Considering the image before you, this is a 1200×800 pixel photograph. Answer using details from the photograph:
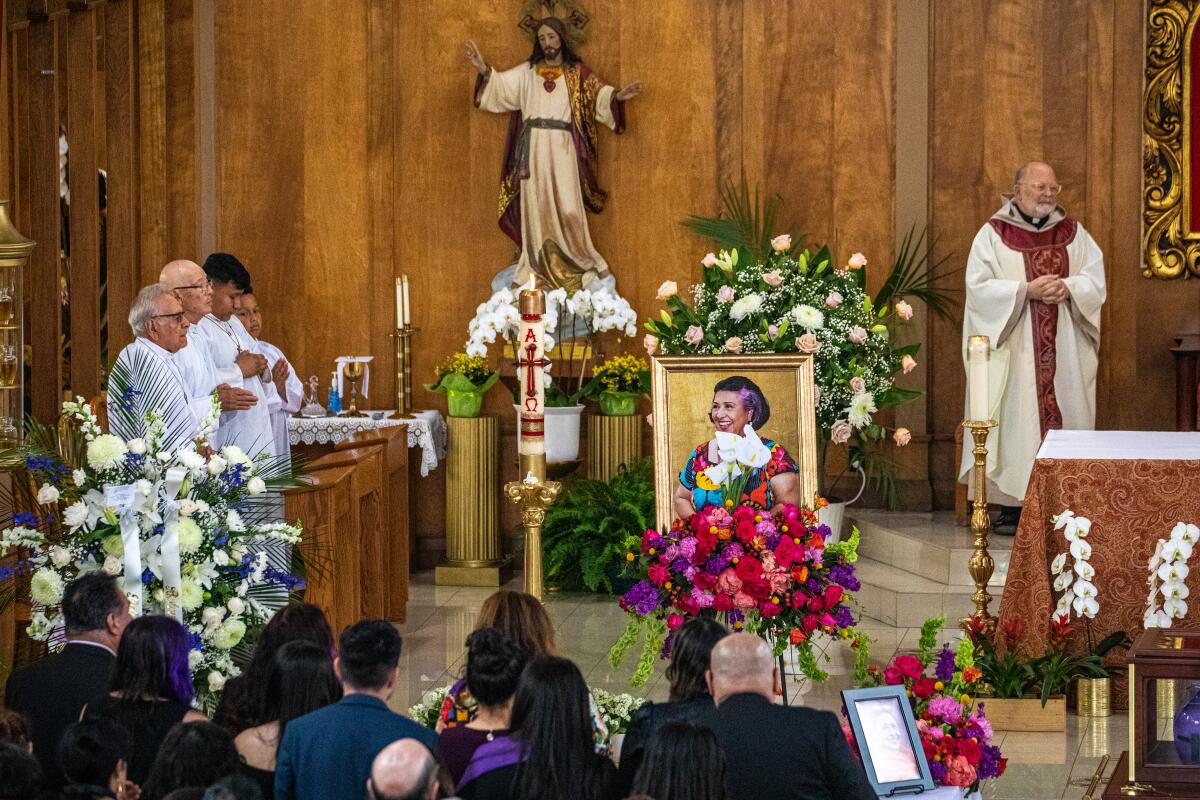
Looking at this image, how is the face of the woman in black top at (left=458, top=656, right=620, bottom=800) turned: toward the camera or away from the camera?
away from the camera

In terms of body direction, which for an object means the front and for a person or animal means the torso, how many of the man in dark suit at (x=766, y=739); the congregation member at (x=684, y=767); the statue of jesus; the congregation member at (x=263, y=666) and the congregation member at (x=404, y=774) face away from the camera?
4

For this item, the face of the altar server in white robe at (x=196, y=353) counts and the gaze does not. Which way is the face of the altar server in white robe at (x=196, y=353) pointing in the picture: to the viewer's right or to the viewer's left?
to the viewer's right

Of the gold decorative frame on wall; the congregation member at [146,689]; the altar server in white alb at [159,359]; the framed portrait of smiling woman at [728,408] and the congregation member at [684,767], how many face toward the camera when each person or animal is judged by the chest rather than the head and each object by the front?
2

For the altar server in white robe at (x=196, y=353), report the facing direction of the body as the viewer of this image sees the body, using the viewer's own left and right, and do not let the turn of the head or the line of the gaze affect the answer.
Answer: facing to the right of the viewer

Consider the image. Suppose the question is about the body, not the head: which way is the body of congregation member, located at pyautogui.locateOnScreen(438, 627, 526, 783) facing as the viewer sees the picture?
away from the camera

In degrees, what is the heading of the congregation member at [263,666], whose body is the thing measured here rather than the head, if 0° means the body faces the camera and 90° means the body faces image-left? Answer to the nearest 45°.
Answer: approximately 180°

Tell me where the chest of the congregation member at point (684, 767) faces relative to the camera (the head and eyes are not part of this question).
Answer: away from the camera

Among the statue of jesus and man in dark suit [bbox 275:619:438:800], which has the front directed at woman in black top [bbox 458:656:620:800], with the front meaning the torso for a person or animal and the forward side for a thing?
the statue of jesus

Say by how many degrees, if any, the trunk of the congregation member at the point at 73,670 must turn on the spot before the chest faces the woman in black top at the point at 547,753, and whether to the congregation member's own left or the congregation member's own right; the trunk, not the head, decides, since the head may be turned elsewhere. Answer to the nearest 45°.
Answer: approximately 90° to the congregation member's own right

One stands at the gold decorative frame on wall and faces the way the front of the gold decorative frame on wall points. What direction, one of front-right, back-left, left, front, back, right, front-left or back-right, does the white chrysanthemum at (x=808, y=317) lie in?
front-right

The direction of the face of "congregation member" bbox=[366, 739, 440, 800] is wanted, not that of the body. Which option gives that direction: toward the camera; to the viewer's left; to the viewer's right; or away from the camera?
away from the camera

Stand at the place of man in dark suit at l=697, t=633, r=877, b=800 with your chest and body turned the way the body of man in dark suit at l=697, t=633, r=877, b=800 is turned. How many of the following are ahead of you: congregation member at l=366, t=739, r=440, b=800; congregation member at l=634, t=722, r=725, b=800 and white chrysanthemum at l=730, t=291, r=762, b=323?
1

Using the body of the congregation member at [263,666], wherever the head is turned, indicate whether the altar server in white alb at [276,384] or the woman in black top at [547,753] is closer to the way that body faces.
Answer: the altar server in white alb

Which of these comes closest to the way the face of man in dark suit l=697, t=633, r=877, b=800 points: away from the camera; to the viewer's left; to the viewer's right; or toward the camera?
away from the camera

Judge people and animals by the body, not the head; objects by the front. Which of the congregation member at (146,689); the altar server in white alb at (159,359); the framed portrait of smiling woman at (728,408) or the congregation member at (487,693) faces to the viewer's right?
the altar server in white alb

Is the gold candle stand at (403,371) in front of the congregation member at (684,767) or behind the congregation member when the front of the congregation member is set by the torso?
in front
